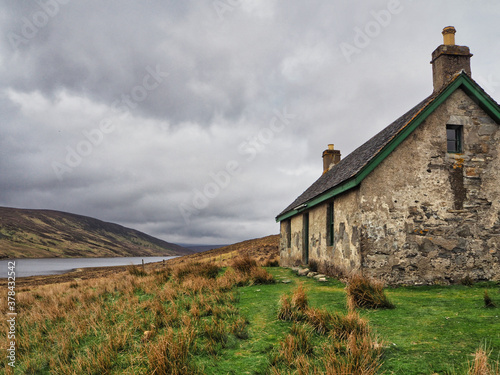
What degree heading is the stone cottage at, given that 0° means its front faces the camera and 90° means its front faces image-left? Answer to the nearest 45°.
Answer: approximately 45°

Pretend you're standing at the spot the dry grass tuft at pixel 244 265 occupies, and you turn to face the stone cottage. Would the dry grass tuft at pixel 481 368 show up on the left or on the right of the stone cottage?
right
